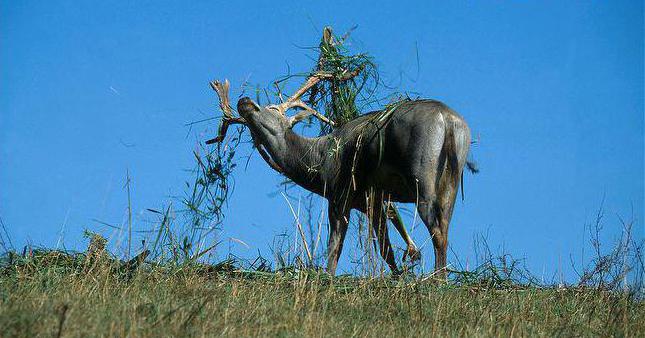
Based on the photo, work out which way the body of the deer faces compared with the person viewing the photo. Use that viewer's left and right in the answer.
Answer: facing away from the viewer and to the left of the viewer
